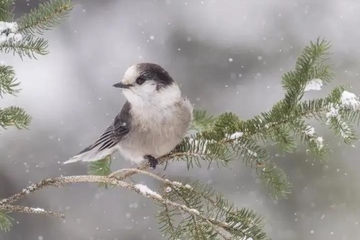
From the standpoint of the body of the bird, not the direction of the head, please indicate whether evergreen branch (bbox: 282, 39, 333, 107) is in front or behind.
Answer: in front

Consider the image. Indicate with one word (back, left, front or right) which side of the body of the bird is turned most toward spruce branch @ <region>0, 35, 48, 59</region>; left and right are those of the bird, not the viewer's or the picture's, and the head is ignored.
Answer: right

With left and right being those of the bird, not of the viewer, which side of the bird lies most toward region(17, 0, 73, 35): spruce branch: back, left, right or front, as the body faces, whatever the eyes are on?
right

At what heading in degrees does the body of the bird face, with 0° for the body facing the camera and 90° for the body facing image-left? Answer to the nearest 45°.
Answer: approximately 315°
